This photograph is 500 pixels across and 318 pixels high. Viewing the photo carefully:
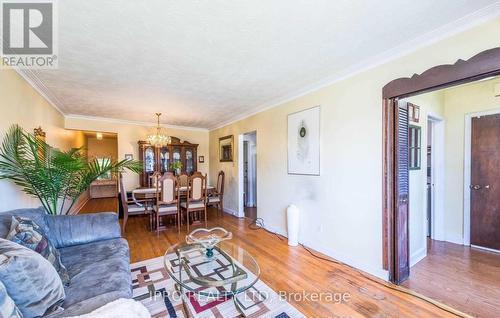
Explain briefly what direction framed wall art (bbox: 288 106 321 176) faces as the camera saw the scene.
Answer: facing the viewer and to the left of the viewer

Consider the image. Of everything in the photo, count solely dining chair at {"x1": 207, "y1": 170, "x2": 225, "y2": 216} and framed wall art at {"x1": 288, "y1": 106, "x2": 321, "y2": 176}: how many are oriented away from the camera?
0

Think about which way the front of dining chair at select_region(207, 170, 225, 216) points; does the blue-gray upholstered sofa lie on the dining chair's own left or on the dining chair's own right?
on the dining chair's own left

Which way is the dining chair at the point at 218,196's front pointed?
to the viewer's left

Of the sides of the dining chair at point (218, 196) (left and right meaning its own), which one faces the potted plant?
front

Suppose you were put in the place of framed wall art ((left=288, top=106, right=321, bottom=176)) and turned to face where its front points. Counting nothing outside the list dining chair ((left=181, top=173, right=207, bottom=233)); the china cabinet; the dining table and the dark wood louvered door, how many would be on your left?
1

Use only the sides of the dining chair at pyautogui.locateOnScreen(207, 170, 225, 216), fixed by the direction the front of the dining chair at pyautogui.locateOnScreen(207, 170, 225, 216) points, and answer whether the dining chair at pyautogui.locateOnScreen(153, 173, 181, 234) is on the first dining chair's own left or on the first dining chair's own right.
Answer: on the first dining chair's own left

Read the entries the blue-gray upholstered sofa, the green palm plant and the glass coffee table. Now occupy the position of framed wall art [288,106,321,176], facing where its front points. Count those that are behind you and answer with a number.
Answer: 0

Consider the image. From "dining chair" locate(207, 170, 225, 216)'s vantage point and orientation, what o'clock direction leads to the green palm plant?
The green palm plant is roughly at 10 o'clock from the dining chair.

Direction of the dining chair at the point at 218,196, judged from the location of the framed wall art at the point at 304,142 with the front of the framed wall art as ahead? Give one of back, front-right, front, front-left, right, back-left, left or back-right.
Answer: right

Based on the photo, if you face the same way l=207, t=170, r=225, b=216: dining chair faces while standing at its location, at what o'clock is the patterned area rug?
The patterned area rug is roughly at 9 o'clock from the dining chair.

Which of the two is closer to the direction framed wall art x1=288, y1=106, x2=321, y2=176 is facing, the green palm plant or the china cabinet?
the green palm plant

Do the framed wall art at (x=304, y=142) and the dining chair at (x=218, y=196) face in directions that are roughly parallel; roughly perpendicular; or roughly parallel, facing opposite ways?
roughly parallel

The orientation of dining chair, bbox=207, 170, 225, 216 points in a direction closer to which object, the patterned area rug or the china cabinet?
the china cabinet

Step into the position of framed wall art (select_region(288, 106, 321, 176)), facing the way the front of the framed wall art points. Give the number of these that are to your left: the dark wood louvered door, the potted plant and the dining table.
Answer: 1

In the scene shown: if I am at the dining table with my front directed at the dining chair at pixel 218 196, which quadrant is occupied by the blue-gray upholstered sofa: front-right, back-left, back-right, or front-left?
back-right
